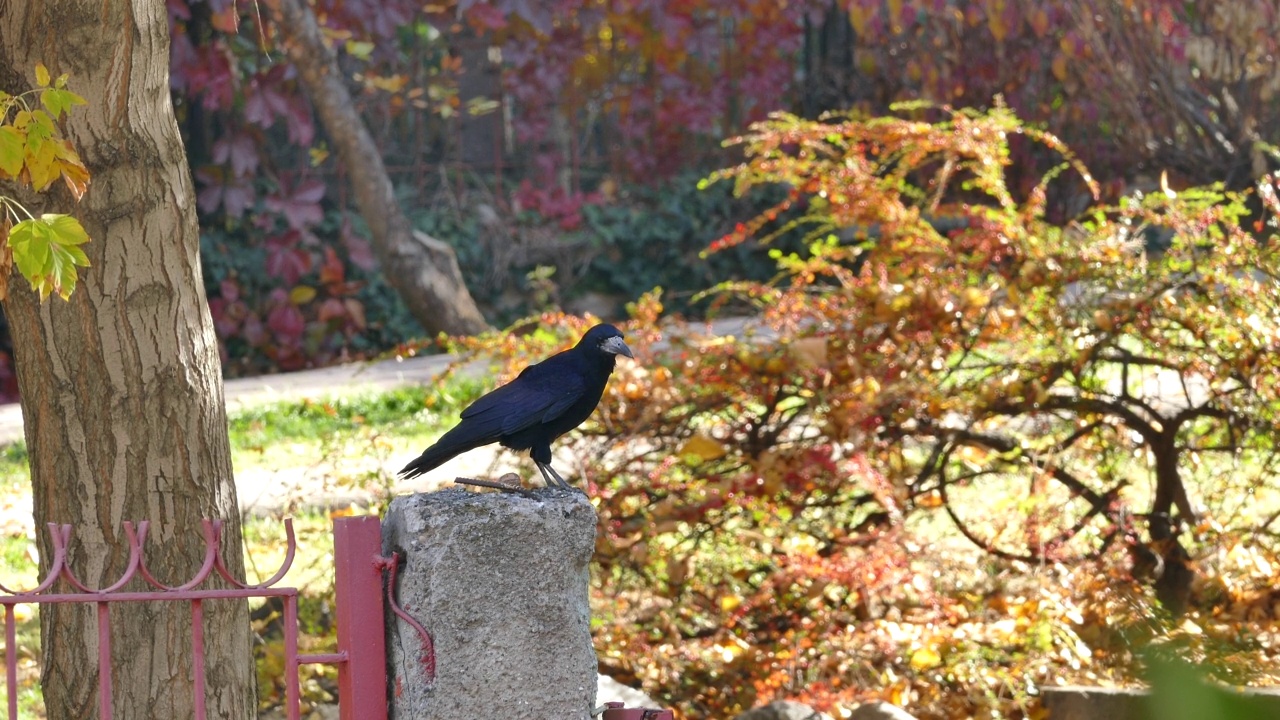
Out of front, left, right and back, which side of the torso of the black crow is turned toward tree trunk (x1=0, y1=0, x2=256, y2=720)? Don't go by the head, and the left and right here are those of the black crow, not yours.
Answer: back

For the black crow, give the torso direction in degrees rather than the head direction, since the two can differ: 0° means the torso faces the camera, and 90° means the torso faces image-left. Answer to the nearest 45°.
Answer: approximately 270°

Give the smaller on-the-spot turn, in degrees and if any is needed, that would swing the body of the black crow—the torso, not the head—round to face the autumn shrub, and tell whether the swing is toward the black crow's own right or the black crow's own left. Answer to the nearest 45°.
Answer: approximately 45° to the black crow's own left
